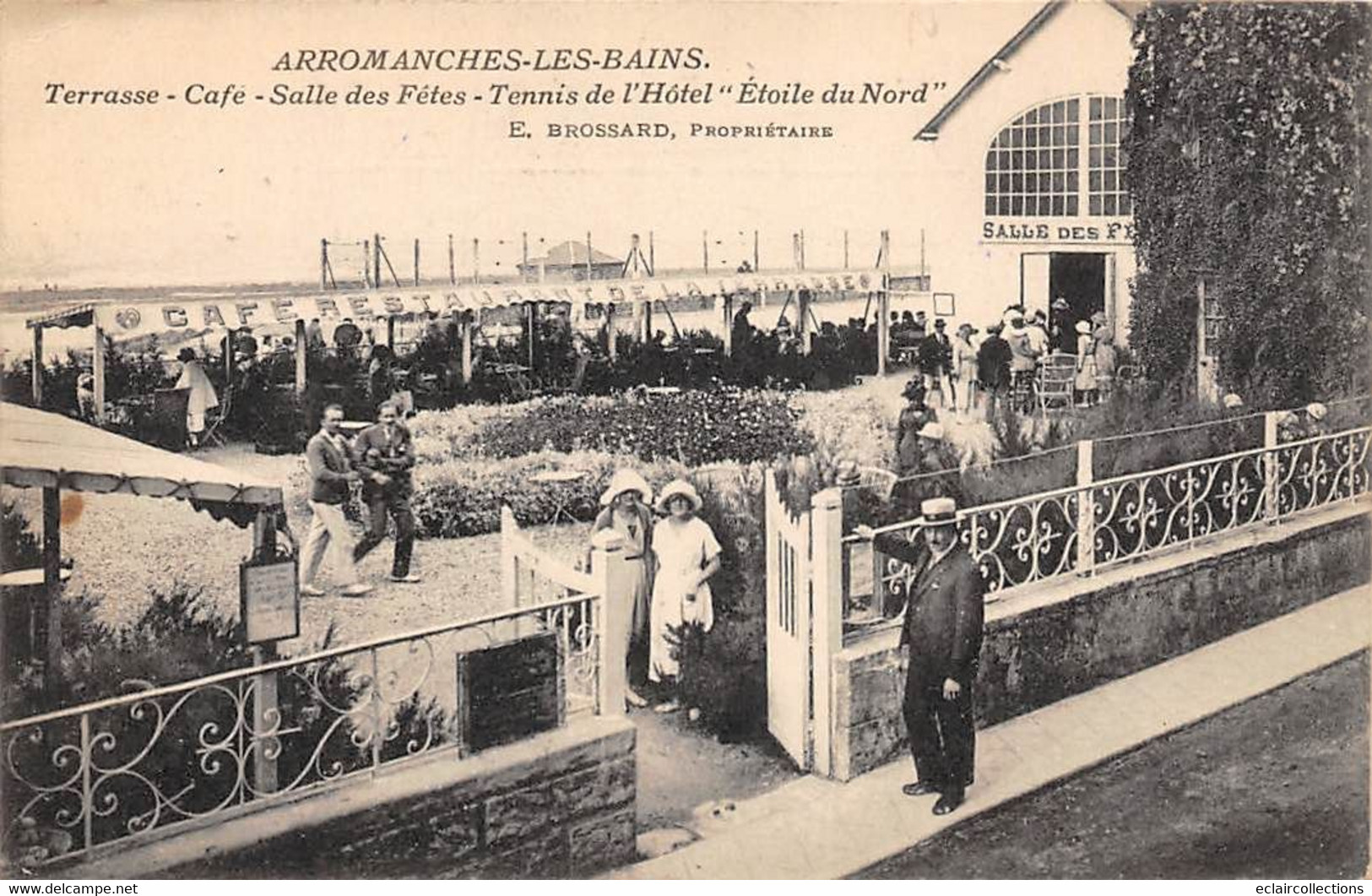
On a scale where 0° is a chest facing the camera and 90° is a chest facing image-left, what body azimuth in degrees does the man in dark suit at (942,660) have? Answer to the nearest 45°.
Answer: approximately 45°

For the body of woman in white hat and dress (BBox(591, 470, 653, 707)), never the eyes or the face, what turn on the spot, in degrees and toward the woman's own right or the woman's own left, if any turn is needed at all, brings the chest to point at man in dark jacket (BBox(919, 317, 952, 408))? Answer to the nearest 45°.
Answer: approximately 180°

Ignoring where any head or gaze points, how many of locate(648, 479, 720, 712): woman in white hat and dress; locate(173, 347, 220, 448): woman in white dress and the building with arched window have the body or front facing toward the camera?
2

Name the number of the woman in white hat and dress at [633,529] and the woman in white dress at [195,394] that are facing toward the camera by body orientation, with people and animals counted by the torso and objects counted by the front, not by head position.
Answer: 1
